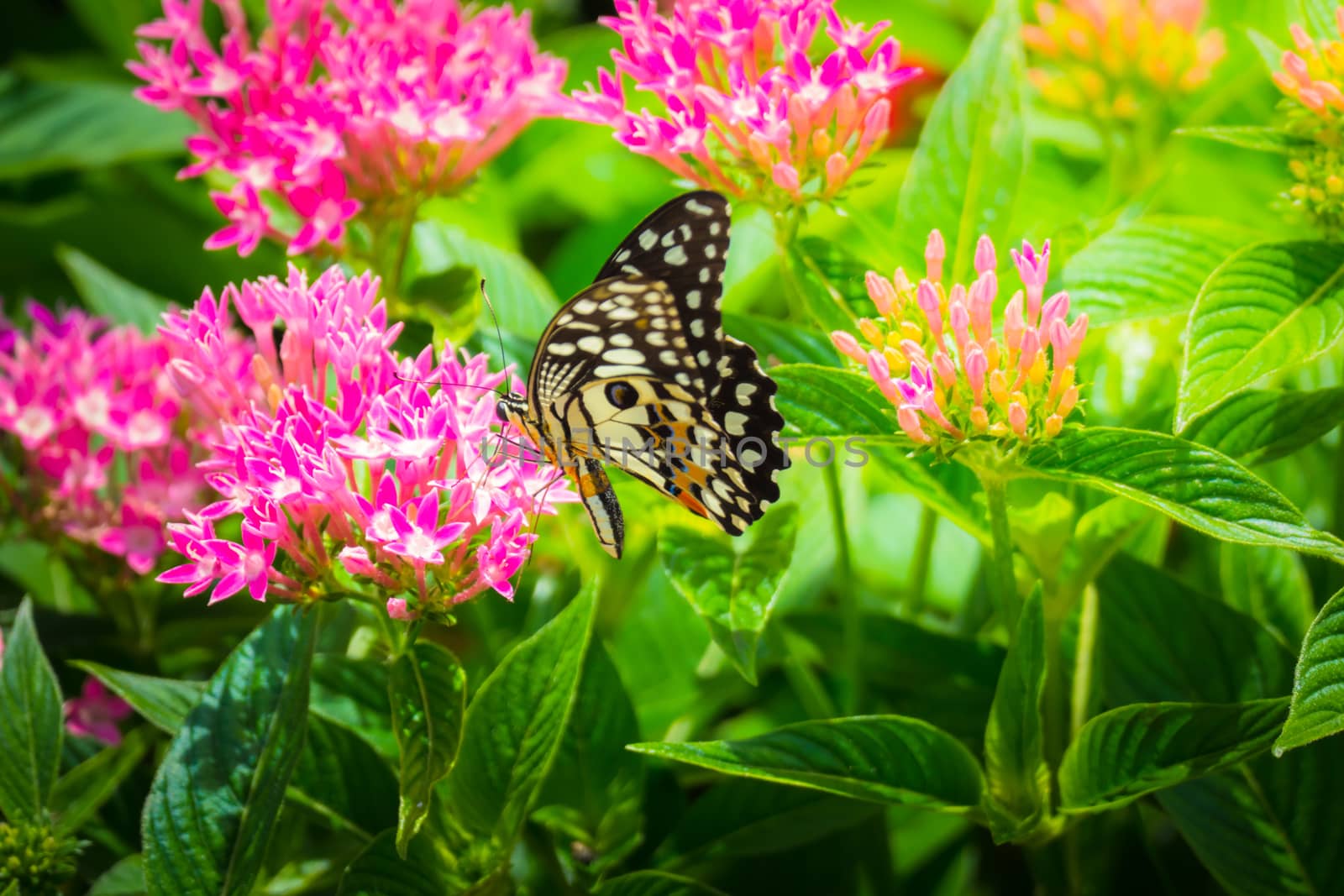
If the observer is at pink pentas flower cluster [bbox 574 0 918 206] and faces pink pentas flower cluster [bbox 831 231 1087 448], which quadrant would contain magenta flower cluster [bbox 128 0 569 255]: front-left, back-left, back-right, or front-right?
back-right

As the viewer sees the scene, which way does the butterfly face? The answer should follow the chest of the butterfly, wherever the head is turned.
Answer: to the viewer's left
